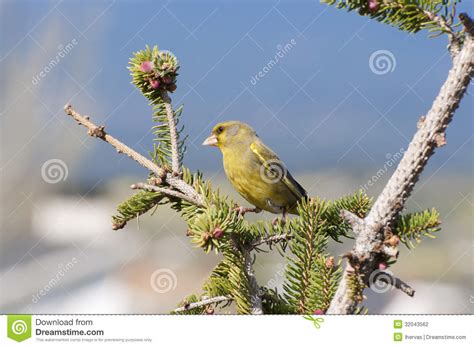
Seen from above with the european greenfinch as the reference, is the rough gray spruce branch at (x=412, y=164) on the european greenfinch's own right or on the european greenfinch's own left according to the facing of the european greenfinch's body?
on the european greenfinch's own left

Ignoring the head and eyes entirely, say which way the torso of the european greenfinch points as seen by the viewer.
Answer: to the viewer's left
